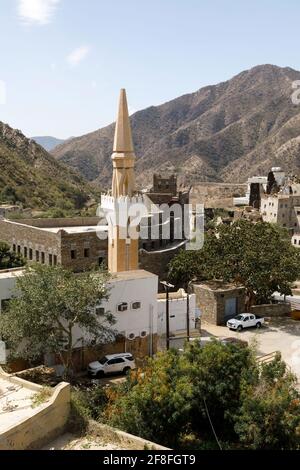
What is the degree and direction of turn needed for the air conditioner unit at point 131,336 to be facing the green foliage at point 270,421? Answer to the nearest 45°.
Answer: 0° — it already faces it

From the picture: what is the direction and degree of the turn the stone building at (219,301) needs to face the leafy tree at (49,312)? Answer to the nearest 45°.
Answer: approximately 90° to its right

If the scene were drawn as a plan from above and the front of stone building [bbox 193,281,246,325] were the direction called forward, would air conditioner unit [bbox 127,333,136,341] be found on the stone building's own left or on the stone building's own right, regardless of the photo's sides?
on the stone building's own right

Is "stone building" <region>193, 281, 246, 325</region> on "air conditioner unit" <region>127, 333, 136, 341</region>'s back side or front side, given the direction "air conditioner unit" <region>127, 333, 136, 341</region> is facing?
on the back side

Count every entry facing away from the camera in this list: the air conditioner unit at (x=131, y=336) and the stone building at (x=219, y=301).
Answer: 0

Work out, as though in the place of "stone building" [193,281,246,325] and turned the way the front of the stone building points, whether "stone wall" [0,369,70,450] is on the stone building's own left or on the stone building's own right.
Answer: on the stone building's own right

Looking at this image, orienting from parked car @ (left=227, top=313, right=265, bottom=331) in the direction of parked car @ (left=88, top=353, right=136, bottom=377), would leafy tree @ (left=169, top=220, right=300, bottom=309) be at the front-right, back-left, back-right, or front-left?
back-right

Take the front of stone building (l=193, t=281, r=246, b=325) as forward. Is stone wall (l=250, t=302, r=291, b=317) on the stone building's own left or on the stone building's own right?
on the stone building's own left

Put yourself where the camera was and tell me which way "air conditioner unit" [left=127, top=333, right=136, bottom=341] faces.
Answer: facing the viewer

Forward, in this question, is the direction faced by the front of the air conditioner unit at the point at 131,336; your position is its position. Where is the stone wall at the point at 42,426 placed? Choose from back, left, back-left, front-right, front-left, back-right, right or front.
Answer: front

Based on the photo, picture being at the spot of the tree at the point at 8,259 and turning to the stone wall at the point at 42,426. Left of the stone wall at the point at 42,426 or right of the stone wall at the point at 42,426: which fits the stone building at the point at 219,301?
left

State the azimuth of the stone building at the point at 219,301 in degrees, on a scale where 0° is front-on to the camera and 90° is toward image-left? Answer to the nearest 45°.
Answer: approximately 315°
